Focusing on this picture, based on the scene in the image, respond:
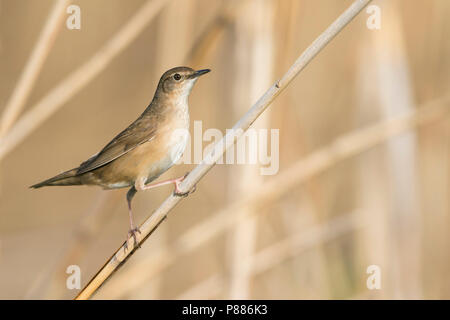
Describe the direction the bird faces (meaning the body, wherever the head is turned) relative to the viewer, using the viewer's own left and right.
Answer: facing to the right of the viewer
